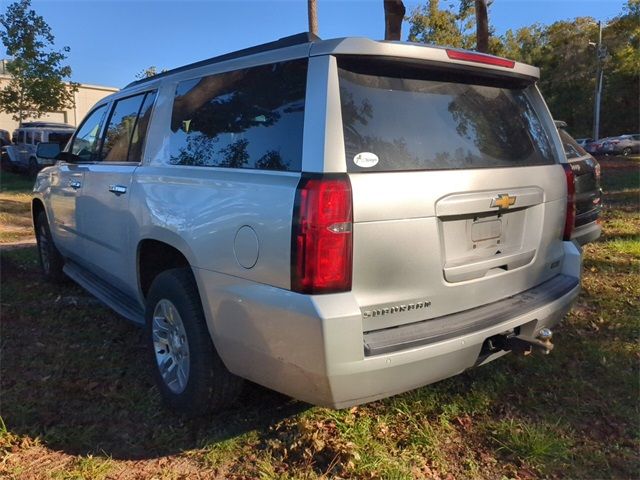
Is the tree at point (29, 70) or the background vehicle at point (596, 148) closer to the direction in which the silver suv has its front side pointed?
the tree

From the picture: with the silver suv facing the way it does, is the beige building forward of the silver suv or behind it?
forward

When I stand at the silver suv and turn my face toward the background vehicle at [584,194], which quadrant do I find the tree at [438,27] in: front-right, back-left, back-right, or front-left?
front-left

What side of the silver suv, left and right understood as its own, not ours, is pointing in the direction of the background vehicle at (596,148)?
right

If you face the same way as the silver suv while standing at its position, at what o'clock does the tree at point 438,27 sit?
The tree is roughly at 2 o'clock from the silver suv.

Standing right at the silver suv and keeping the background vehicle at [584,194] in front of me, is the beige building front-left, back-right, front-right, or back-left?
front-left

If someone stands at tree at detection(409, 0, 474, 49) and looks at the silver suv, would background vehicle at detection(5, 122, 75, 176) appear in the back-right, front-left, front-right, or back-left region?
front-right

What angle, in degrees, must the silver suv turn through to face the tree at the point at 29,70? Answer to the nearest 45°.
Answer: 0° — it already faces it

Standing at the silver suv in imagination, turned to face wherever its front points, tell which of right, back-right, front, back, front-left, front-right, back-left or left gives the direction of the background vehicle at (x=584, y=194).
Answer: right

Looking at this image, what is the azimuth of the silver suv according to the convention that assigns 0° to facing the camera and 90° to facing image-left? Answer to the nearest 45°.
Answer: approximately 135°

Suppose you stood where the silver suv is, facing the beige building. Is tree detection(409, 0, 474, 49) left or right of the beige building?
right

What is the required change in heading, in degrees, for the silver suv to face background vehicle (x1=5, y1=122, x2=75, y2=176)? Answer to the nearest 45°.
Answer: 0° — it already faces it

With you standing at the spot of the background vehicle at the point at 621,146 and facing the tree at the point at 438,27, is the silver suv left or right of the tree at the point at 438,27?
left
